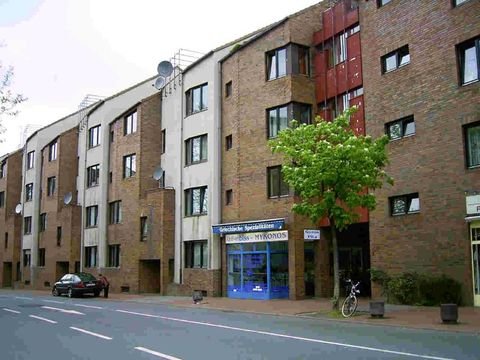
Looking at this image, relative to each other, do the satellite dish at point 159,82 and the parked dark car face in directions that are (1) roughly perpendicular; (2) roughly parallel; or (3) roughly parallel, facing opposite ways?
roughly perpendicular

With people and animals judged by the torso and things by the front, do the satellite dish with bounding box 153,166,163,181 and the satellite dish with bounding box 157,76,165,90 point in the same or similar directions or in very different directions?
same or similar directions

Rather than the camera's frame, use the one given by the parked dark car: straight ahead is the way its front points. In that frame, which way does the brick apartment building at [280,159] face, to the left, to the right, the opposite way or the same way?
to the left

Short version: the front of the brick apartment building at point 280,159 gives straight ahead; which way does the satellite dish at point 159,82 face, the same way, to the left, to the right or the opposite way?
the same way

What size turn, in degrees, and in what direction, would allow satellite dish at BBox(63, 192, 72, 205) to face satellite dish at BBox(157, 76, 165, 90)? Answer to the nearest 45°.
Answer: approximately 90° to its left

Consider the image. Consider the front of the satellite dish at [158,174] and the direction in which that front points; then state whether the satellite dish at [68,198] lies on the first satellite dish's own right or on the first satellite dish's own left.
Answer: on the first satellite dish's own right

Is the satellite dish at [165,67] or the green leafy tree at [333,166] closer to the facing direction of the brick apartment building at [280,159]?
the green leafy tree

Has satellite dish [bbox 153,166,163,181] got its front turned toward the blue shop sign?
no

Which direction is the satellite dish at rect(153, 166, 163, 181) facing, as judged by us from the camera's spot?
facing the viewer and to the left of the viewer

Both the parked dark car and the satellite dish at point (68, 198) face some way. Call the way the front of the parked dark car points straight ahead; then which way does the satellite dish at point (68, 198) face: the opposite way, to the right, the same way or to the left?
to the left

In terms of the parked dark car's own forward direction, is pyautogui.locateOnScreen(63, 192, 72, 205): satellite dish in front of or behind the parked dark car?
in front

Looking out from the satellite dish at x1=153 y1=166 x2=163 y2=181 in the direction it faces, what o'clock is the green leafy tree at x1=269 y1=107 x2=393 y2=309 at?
The green leafy tree is roughly at 10 o'clock from the satellite dish.

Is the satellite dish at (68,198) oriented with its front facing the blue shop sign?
no

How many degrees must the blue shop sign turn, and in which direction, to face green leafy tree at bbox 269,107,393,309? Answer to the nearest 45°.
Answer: approximately 45° to its left

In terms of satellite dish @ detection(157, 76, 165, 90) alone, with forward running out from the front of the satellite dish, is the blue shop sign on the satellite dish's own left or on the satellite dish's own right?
on the satellite dish's own left

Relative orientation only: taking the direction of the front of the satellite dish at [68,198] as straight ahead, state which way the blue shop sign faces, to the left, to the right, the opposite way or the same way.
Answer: the same way

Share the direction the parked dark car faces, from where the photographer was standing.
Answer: facing away from the viewer and to the left of the viewer
